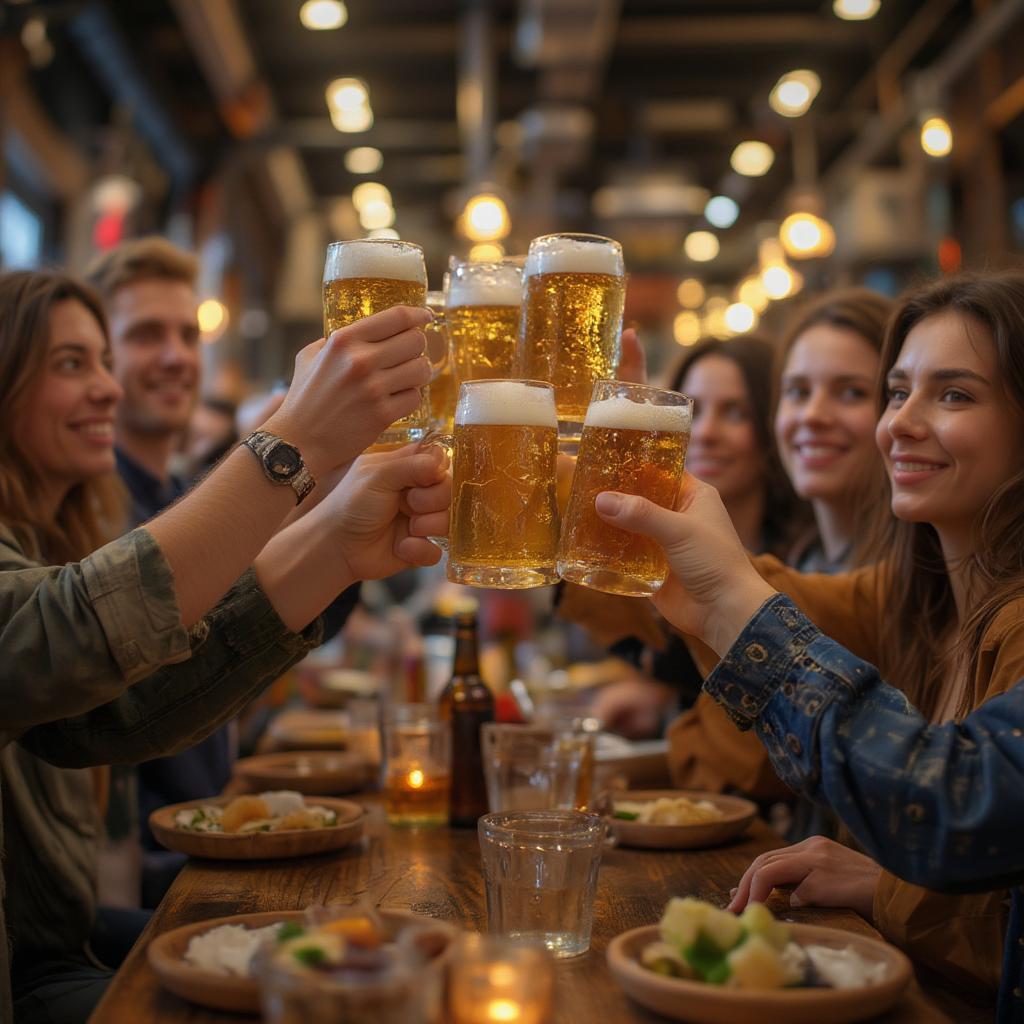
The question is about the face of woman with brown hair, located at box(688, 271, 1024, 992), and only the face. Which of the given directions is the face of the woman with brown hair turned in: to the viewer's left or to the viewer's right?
to the viewer's left

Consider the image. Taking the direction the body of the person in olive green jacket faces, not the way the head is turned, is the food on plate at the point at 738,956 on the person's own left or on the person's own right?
on the person's own right

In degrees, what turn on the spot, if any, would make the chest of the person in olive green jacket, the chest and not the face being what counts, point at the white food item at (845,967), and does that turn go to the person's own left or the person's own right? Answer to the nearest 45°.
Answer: approximately 45° to the person's own right

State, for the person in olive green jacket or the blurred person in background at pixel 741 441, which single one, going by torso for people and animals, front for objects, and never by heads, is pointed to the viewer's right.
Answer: the person in olive green jacket

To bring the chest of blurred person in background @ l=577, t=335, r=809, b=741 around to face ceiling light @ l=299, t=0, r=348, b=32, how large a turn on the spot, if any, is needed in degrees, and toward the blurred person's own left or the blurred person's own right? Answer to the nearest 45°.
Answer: approximately 90° to the blurred person's own right

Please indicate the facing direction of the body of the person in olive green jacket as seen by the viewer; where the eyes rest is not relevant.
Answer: to the viewer's right

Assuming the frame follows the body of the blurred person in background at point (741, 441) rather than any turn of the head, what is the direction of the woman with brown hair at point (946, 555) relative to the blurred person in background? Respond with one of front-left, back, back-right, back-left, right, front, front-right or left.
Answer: front-left

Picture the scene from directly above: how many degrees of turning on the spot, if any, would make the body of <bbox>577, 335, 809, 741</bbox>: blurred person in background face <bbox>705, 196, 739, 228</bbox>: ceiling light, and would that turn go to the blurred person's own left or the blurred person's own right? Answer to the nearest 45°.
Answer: approximately 135° to the blurred person's own right

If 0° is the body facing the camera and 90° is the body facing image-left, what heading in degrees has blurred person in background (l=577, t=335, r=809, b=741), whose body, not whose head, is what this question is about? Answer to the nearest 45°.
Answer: approximately 45°

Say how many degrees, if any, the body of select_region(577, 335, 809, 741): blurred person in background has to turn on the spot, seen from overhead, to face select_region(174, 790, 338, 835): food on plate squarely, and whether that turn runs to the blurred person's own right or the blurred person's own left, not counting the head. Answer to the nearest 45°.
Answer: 0° — they already face it

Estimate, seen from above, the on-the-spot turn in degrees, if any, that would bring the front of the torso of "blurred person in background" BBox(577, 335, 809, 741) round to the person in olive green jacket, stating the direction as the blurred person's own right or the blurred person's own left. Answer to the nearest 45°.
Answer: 0° — they already face them

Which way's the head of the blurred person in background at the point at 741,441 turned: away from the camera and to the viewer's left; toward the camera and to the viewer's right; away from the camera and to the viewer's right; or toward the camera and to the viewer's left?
toward the camera and to the viewer's left

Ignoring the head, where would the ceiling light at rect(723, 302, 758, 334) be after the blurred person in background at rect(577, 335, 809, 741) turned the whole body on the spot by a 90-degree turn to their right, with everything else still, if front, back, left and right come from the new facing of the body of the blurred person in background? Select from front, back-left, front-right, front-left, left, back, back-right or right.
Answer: front-right

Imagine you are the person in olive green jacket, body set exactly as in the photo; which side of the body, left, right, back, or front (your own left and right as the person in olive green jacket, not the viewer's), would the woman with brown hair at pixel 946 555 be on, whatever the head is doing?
front

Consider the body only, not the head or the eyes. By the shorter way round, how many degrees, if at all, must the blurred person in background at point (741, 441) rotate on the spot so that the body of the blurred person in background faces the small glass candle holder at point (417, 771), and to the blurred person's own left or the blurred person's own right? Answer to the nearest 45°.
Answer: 0° — they already face it

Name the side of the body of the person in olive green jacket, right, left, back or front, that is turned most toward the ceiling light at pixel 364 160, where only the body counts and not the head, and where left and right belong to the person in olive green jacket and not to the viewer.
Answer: left

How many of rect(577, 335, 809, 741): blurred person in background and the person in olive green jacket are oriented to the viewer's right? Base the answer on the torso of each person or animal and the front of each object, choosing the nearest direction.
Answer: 1
